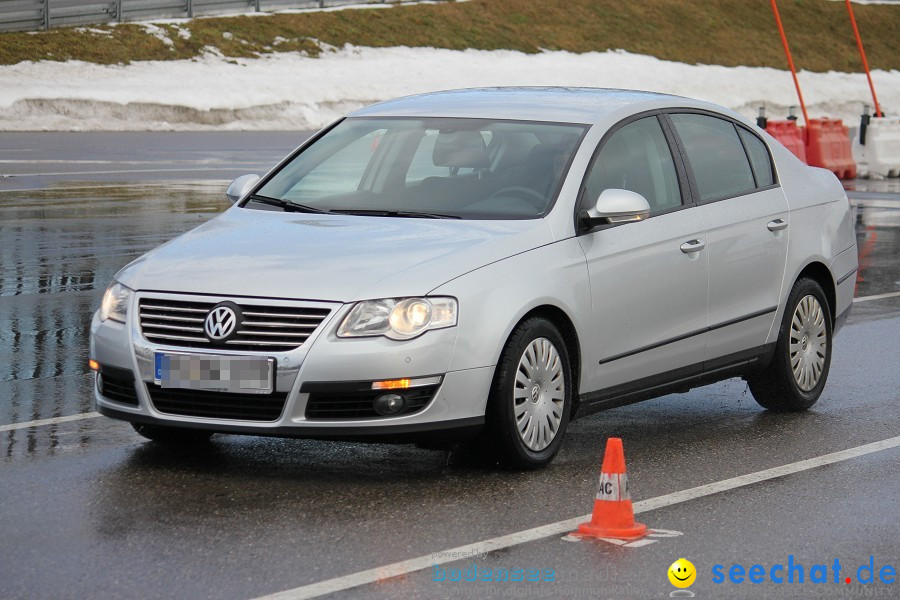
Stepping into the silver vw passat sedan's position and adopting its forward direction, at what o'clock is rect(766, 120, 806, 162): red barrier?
The red barrier is roughly at 5 o'clock from the silver vw passat sedan.

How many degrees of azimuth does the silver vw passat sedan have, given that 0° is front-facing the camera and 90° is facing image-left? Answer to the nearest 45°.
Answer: approximately 45°

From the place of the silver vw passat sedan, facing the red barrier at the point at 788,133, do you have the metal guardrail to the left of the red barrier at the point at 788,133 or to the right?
left

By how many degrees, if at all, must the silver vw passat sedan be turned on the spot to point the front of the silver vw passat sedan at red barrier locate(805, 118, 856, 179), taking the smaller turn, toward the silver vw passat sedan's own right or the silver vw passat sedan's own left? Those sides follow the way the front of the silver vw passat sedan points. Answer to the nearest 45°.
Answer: approximately 135° to the silver vw passat sedan's own right

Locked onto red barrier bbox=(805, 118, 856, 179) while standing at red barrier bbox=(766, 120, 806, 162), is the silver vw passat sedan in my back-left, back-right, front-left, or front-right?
back-right

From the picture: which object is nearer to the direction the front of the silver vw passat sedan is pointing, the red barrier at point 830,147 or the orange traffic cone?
the orange traffic cone

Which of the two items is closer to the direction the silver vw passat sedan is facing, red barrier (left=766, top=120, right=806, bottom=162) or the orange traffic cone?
the orange traffic cone

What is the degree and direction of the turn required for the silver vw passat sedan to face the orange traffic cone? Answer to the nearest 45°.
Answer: approximately 45° to its left

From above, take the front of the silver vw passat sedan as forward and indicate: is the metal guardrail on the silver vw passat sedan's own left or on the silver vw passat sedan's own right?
on the silver vw passat sedan's own right
